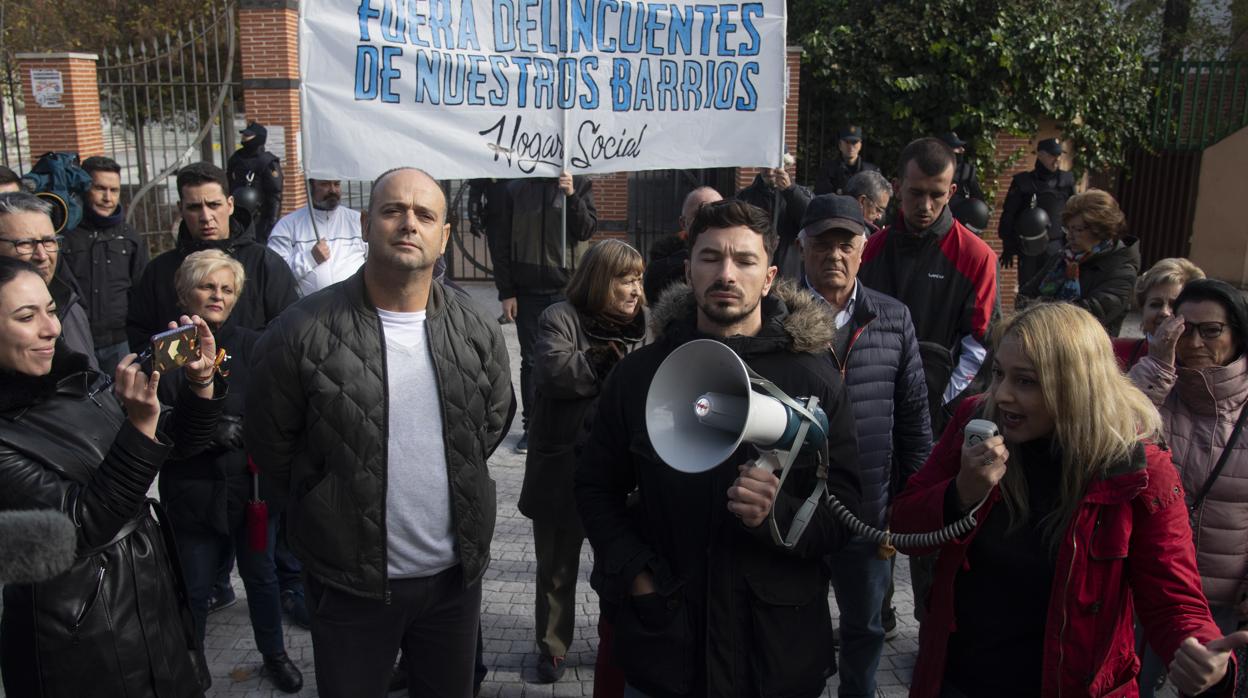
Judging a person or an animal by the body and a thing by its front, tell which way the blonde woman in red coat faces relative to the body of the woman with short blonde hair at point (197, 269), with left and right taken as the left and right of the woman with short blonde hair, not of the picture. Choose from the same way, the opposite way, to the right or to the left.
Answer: to the right

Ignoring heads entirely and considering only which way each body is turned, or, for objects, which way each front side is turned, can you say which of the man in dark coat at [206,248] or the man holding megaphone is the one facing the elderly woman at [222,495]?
the man in dark coat

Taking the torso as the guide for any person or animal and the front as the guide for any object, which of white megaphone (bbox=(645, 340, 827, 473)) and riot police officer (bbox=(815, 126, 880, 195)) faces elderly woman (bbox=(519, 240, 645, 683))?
the riot police officer

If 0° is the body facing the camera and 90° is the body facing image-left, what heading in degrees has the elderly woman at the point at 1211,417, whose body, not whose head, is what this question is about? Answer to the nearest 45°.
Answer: approximately 45°

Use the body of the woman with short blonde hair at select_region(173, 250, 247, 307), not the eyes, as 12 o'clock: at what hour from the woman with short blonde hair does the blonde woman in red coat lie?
The blonde woman in red coat is roughly at 11 o'clock from the woman with short blonde hair.
